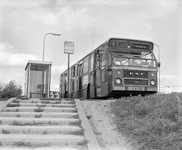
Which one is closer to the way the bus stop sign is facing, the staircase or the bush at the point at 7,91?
the staircase

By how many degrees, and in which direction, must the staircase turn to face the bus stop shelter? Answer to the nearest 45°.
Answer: approximately 180°

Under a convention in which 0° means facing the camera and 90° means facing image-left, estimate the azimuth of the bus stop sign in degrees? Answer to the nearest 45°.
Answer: approximately 0°

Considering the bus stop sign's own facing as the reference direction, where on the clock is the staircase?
The staircase is roughly at 12 o'clock from the bus stop sign.

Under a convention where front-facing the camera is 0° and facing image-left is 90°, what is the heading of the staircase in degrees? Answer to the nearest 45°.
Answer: approximately 0°

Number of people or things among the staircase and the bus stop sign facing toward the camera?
2

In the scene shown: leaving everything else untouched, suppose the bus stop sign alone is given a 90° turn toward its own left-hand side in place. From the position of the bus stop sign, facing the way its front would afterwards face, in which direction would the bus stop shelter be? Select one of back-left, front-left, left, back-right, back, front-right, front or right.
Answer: back-left

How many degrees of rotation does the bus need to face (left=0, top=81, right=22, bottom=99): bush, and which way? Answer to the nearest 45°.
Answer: approximately 135° to its right

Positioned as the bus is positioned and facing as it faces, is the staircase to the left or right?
on its right
